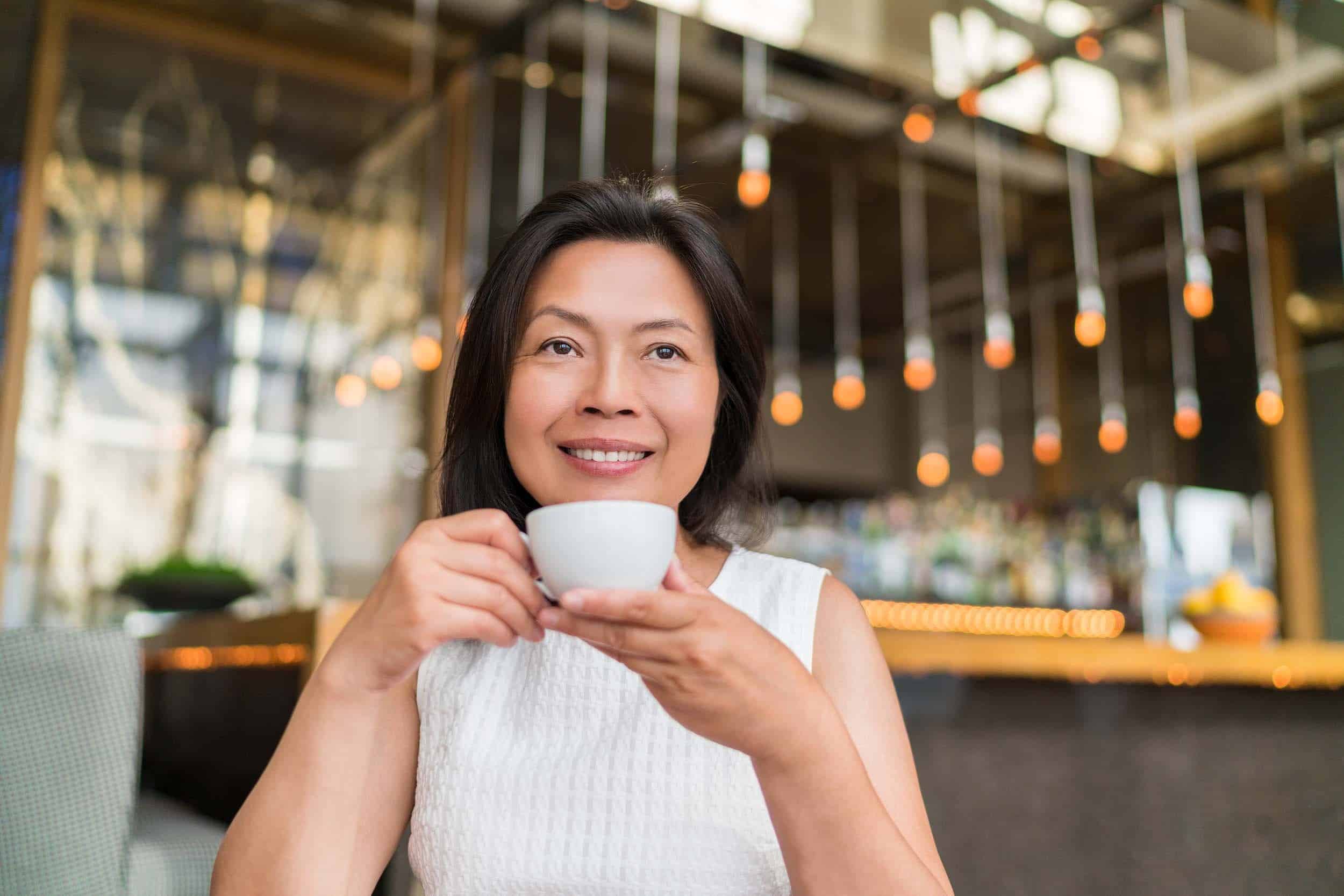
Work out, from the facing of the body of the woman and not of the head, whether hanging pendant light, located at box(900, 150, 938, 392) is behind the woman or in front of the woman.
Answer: behind

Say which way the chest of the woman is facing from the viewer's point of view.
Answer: toward the camera

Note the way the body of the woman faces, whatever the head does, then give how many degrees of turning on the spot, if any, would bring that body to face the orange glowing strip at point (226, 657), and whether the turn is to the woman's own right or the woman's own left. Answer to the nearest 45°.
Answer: approximately 135° to the woman's own right

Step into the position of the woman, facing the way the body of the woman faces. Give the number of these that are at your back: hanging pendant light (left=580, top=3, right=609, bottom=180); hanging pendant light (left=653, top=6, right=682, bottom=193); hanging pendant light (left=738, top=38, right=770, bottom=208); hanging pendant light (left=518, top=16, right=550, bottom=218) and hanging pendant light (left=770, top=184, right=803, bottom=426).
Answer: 5

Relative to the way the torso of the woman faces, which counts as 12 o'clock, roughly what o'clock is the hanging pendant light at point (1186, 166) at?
The hanging pendant light is roughly at 7 o'clock from the woman.

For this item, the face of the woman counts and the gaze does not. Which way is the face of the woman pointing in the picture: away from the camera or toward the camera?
toward the camera

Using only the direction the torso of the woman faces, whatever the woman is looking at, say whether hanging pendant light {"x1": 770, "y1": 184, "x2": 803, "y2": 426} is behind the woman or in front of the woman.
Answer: behind

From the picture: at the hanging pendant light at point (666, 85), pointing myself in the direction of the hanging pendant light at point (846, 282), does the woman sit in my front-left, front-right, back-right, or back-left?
back-right

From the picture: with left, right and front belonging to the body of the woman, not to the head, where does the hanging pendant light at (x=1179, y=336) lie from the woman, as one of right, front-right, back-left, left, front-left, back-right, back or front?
back-left

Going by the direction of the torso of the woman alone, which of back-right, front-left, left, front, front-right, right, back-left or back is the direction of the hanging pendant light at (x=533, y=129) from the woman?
back

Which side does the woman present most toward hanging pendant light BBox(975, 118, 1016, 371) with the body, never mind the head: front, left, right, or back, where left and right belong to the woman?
back

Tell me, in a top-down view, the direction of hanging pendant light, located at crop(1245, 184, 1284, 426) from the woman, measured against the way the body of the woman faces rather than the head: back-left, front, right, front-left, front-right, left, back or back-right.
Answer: back-left

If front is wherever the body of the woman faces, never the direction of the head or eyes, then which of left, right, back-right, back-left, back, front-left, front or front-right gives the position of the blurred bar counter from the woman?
back-left
